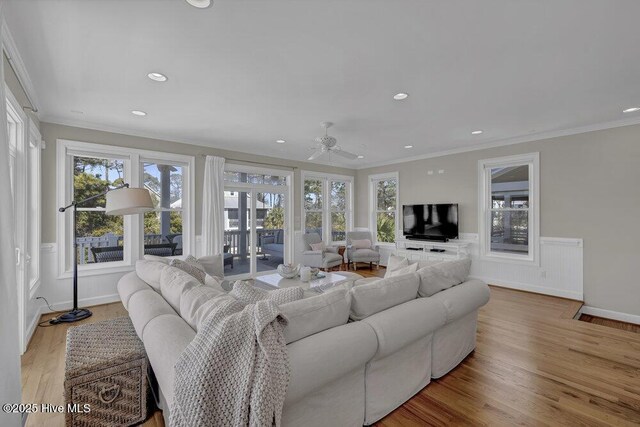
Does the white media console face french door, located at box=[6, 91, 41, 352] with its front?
yes

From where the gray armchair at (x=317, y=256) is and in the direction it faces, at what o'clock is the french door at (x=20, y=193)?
The french door is roughly at 3 o'clock from the gray armchair.

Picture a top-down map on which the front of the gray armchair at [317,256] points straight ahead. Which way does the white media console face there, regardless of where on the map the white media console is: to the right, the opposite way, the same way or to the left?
to the right

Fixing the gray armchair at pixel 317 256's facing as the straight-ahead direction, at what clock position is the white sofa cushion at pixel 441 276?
The white sofa cushion is roughly at 1 o'clock from the gray armchair.

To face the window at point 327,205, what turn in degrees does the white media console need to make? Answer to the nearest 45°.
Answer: approximately 45° to its right

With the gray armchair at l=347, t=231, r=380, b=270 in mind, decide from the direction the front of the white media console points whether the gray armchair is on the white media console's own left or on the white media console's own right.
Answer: on the white media console's own right

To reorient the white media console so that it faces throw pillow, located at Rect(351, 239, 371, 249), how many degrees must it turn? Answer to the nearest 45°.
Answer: approximately 45° to its right

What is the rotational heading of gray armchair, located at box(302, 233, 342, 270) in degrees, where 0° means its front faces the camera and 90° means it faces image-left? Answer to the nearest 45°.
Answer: approximately 315°

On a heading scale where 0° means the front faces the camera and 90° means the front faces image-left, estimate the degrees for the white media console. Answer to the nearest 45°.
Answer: approximately 45°

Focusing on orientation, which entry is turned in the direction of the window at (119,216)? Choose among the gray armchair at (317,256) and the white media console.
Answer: the white media console
